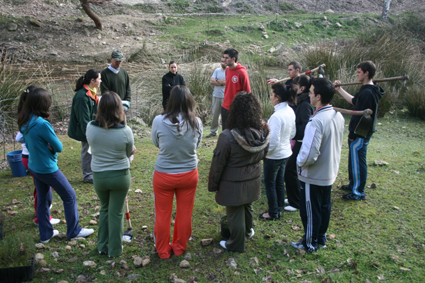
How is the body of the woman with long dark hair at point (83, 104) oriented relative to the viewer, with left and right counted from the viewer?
facing to the right of the viewer

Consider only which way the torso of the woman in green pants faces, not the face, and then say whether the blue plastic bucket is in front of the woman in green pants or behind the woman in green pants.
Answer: in front

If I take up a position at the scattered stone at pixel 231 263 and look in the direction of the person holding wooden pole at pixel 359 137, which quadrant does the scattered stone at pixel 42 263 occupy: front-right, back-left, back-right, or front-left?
back-left

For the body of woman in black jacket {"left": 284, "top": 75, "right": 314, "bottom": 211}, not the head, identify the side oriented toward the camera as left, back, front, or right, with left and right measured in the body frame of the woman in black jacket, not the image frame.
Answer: left

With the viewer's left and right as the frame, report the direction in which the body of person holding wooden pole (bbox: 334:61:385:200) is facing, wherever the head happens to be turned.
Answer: facing to the left of the viewer

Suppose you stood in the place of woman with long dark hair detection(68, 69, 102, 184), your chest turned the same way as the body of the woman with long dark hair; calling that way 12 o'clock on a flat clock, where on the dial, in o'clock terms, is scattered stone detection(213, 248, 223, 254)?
The scattered stone is roughly at 2 o'clock from the woman with long dark hair.

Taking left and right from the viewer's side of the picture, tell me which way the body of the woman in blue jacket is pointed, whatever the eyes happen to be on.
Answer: facing away from the viewer and to the right of the viewer

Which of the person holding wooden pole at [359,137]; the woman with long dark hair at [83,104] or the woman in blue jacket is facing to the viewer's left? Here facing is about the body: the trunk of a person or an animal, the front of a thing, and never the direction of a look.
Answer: the person holding wooden pole

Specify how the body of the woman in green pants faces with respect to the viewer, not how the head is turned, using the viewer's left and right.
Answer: facing away from the viewer

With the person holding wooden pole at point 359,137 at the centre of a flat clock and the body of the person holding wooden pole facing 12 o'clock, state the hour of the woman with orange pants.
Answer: The woman with orange pants is roughly at 10 o'clock from the person holding wooden pole.

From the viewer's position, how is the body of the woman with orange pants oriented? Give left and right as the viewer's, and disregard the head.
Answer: facing away from the viewer
